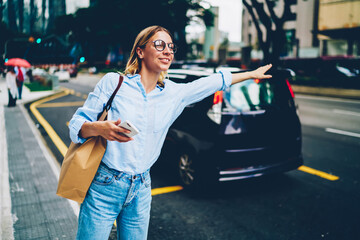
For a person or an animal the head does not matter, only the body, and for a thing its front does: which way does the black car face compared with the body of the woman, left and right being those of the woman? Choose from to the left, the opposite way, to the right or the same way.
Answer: the opposite way

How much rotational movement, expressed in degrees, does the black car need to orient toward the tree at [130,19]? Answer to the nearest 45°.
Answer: approximately 45° to its right

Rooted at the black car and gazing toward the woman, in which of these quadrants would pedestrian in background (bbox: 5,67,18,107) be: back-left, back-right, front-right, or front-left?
back-right

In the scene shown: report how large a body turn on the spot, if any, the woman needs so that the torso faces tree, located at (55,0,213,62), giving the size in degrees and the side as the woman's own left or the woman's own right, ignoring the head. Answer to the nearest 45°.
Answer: approximately 135° to the woman's own left

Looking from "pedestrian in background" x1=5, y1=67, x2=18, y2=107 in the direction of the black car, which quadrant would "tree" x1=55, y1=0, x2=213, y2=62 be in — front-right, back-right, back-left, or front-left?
back-left

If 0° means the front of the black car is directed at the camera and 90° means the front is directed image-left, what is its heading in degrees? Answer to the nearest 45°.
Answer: approximately 135°
